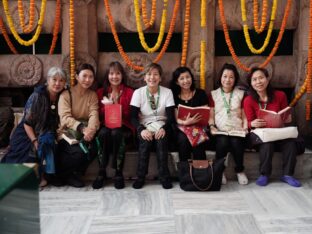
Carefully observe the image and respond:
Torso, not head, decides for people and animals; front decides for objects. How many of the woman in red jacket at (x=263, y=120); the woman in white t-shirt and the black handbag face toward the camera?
3

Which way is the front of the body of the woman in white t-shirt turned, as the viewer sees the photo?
toward the camera

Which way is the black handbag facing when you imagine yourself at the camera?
facing the viewer

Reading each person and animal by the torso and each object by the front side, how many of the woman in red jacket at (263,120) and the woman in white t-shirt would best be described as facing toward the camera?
2

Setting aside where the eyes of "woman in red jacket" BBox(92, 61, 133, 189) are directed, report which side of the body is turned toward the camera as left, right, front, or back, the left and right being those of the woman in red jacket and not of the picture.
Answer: front

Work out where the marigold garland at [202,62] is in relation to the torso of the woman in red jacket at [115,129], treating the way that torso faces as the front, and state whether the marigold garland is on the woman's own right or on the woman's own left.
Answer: on the woman's own left

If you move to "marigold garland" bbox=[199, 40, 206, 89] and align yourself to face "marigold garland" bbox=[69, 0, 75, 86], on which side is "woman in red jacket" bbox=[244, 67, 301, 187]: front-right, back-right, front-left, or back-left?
back-left

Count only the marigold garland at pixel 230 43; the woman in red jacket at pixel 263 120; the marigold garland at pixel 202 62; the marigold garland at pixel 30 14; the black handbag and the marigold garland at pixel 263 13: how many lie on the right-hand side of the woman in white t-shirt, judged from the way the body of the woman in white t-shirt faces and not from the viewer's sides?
1

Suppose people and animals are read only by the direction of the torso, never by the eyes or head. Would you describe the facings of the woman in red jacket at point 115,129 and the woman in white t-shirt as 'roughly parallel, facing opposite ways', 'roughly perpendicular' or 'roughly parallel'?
roughly parallel

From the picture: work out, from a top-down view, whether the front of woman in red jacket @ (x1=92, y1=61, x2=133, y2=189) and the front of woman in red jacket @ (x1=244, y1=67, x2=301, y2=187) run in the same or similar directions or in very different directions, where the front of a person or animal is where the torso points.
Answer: same or similar directions

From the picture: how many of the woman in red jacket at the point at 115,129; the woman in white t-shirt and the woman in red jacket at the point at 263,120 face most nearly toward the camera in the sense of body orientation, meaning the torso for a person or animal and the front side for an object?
3

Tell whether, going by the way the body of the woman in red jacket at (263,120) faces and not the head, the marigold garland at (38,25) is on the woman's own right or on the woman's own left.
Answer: on the woman's own right

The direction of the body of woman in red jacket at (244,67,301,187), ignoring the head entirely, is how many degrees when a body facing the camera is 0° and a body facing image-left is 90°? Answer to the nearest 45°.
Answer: approximately 0°
